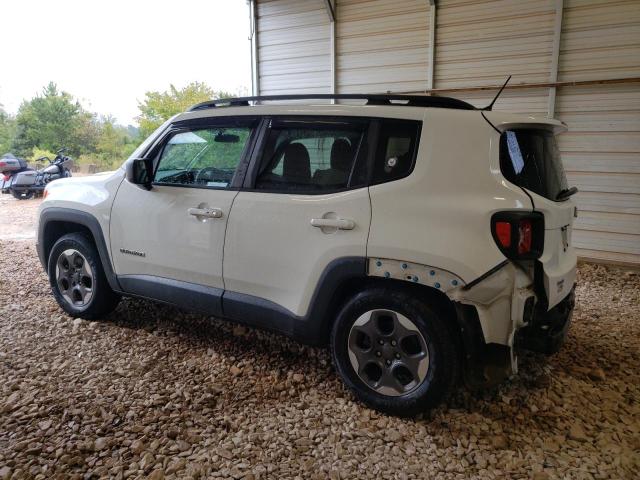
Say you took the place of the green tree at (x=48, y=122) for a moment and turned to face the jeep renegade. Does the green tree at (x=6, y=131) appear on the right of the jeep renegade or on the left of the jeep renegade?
right

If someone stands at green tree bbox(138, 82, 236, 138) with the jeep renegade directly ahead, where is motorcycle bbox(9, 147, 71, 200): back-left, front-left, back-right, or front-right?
front-right

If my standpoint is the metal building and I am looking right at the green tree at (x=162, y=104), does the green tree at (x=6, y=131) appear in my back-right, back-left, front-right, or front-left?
front-left

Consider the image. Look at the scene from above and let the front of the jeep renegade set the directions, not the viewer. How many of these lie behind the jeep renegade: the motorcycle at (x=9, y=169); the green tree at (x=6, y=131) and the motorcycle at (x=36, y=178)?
0

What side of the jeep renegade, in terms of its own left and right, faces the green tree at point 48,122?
front

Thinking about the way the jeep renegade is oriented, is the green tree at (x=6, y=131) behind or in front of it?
in front

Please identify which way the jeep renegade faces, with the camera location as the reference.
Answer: facing away from the viewer and to the left of the viewer

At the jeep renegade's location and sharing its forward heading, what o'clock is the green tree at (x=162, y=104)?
The green tree is roughly at 1 o'clock from the jeep renegade.

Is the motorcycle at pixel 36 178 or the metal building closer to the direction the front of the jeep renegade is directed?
the motorcycle

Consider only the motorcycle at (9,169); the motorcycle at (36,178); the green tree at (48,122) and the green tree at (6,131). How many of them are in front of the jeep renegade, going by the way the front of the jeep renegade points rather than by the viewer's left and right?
4

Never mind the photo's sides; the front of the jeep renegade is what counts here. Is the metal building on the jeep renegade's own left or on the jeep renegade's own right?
on the jeep renegade's own right

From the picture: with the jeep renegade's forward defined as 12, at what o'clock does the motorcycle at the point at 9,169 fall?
The motorcycle is roughly at 12 o'clock from the jeep renegade.
